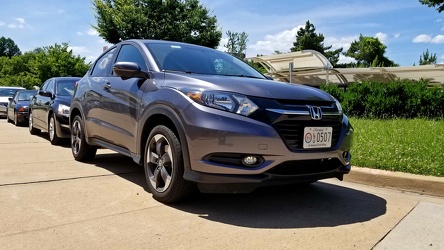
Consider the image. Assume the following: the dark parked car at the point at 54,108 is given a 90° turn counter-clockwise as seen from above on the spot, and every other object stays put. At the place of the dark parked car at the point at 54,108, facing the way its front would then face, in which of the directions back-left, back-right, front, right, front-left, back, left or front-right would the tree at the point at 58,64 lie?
front-left

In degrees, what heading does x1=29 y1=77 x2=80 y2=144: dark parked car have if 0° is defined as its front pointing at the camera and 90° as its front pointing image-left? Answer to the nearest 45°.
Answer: approximately 315°

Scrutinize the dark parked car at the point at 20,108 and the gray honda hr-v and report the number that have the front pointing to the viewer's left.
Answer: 0

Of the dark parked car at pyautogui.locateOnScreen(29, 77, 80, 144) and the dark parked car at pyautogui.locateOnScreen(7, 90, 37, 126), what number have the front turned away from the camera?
0

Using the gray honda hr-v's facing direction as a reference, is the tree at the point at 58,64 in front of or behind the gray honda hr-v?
behind

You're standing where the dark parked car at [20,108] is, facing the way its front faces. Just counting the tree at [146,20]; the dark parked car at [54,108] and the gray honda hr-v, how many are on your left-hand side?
1

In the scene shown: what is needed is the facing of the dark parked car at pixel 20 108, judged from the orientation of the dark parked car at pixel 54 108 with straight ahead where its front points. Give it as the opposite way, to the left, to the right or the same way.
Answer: the same way

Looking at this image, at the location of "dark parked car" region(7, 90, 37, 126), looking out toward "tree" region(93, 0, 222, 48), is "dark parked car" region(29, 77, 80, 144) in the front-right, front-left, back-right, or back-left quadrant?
back-right

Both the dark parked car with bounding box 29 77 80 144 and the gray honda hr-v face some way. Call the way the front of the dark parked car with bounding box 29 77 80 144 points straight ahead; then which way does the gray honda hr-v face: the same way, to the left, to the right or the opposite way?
the same way

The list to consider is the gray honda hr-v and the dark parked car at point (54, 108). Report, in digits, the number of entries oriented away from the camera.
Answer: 0

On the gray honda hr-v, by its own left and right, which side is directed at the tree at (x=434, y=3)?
left

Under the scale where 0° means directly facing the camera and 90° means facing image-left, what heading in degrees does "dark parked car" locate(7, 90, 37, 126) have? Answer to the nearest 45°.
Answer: approximately 315°

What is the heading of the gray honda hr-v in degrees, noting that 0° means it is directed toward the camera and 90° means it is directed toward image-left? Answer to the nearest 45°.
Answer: approximately 315°

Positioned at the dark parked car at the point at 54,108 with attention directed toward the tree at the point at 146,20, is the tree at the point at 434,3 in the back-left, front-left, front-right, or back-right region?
front-right

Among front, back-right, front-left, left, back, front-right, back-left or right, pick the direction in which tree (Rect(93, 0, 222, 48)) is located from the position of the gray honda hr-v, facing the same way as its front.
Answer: back-left
